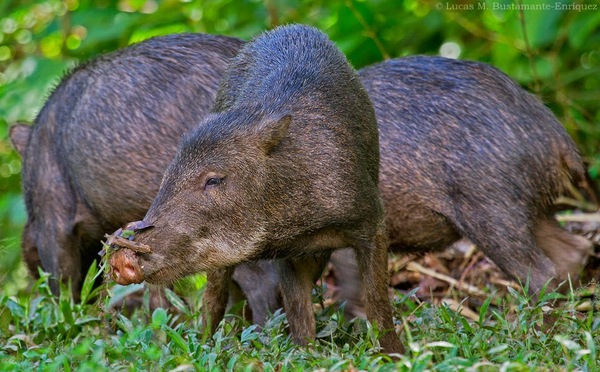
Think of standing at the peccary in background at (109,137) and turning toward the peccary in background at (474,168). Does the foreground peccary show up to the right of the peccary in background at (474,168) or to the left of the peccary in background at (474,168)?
right

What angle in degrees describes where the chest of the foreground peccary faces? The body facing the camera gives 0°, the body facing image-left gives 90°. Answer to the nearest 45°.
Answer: approximately 45°

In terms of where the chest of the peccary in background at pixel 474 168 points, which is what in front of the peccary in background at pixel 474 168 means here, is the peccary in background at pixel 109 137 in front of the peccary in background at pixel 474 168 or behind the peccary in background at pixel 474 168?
in front

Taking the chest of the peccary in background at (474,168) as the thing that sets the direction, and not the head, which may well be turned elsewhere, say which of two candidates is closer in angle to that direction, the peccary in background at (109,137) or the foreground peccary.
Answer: the peccary in background

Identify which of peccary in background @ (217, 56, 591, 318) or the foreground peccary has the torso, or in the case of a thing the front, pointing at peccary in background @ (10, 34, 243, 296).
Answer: peccary in background @ (217, 56, 591, 318)

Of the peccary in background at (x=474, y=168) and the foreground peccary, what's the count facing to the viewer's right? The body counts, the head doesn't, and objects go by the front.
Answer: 0

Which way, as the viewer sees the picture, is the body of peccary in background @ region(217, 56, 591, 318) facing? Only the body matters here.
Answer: to the viewer's left

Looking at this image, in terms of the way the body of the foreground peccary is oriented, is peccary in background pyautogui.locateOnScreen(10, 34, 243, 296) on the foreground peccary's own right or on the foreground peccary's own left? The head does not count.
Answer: on the foreground peccary's own right

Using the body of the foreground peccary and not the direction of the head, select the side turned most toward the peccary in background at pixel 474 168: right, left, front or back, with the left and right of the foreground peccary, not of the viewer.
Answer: back
